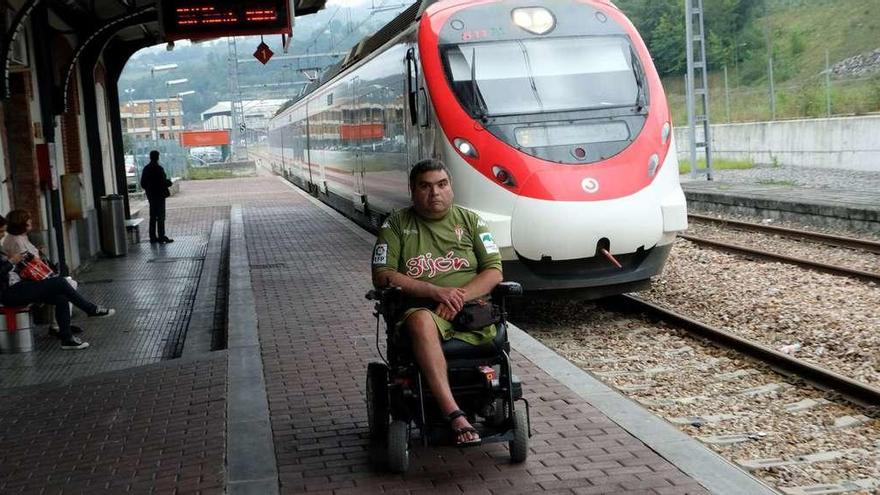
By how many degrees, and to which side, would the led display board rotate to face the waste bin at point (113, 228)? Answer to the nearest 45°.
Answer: approximately 135° to its right

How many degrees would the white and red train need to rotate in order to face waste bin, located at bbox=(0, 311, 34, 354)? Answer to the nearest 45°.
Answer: approximately 45° to its right

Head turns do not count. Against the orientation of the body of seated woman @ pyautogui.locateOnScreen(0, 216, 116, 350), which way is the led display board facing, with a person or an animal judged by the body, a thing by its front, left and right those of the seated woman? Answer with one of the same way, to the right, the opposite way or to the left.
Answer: to the right

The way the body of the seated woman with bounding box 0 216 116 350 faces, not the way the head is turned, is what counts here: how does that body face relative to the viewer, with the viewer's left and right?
facing to the right of the viewer

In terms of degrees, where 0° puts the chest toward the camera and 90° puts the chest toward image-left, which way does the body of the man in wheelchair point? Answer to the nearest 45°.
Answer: approximately 0°

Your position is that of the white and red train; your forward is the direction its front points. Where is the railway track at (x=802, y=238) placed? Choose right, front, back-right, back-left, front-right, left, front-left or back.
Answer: left

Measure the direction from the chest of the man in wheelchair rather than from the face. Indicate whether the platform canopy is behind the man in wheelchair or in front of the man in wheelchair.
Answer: behind

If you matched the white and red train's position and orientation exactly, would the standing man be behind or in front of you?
behind

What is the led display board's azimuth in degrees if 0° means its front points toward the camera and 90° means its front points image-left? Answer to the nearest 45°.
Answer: approximately 0°

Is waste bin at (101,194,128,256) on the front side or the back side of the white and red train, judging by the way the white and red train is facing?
on the front side
